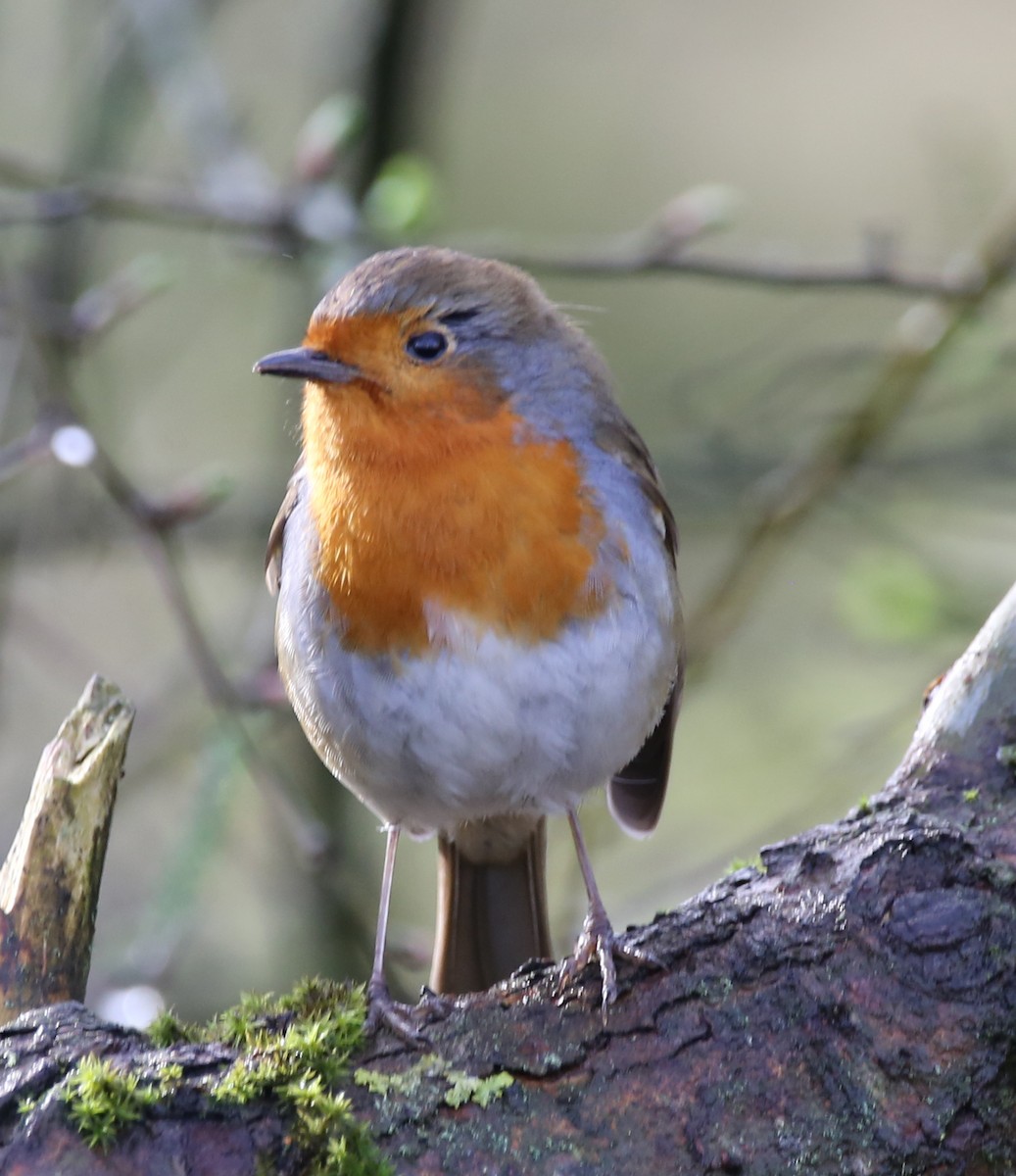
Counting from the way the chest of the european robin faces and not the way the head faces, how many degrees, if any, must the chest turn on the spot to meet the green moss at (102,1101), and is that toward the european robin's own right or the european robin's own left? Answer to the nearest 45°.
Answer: approximately 45° to the european robin's own right

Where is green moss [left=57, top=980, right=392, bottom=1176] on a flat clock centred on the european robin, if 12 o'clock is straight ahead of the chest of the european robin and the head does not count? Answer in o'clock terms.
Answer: The green moss is roughly at 1 o'clock from the european robin.

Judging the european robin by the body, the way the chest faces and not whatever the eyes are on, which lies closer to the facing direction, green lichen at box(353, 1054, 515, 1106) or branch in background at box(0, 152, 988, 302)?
the green lichen

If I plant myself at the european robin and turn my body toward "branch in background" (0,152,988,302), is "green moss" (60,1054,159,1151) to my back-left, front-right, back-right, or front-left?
back-left

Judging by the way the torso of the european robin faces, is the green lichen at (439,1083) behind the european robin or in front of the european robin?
in front

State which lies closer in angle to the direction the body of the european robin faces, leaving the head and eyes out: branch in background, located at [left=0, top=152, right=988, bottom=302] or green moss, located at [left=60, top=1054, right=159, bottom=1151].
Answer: the green moss

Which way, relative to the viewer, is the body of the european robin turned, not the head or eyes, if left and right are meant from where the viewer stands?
facing the viewer

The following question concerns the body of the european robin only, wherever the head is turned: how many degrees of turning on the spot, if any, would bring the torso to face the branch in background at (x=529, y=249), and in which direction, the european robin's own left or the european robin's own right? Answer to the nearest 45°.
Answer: approximately 180°
